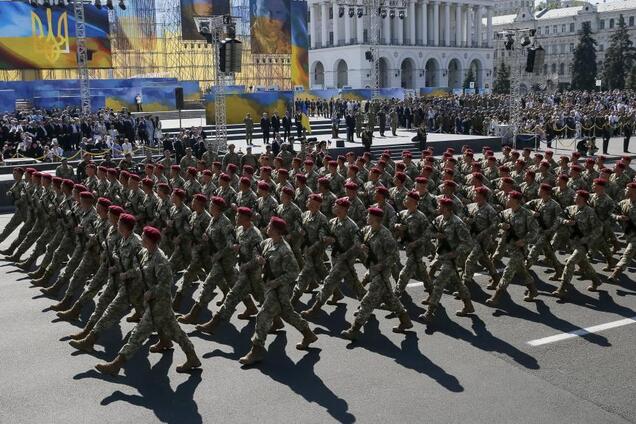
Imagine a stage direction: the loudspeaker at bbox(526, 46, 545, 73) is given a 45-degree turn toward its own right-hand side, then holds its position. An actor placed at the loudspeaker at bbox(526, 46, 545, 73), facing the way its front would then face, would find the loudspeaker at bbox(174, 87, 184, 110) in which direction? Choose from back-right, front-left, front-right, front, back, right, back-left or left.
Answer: front-right
